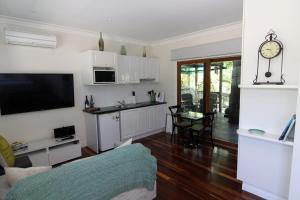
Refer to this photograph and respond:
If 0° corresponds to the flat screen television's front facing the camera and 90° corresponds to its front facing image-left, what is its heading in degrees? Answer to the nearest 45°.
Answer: approximately 315°

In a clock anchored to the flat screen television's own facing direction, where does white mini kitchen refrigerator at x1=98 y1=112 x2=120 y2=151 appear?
The white mini kitchen refrigerator is roughly at 11 o'clock from the flat screen television.

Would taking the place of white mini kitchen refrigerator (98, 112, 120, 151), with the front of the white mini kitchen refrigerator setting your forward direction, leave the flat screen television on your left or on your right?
on your right

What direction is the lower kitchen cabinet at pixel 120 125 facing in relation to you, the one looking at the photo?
facing the viewer and to the right of the viewer

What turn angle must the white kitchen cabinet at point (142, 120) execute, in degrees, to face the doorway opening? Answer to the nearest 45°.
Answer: approximately 45° to its left

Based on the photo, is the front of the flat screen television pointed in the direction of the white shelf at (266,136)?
yes

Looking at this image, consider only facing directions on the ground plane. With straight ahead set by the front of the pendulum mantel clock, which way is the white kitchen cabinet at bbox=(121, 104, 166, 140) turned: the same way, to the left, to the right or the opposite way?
to the left

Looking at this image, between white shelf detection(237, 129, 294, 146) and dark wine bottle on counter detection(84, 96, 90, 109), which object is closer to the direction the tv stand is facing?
the white shelf

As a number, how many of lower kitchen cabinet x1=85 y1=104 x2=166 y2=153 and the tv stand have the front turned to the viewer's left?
0

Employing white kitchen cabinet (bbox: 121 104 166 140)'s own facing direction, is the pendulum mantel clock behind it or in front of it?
in front

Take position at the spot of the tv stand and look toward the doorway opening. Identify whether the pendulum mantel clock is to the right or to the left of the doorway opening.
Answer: right
